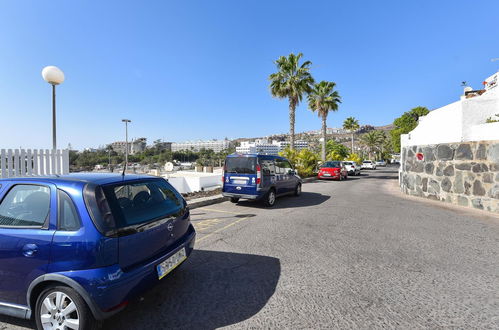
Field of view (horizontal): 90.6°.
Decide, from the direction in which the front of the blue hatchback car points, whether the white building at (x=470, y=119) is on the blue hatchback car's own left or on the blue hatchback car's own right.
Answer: on the blue hatchback car's own right

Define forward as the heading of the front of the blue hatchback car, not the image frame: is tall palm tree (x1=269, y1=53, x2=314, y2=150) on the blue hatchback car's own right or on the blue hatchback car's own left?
on the blue hatchback car's own right

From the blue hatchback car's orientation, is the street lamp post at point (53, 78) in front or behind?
in front

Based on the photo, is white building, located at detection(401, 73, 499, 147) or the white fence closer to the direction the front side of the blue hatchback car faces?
the white fence

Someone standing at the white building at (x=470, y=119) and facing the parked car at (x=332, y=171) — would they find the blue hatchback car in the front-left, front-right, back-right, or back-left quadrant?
back-left

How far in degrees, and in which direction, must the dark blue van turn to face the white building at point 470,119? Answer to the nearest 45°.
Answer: approximately 45° to its right

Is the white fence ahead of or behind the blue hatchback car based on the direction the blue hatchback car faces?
ahead

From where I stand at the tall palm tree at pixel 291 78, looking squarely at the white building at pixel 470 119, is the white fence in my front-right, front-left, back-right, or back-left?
front-right

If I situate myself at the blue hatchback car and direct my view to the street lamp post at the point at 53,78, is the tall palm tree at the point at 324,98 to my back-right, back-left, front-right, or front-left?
front-right

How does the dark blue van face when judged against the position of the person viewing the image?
facing away from the viewer and to the right of the viewer

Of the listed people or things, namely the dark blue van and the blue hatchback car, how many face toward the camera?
0

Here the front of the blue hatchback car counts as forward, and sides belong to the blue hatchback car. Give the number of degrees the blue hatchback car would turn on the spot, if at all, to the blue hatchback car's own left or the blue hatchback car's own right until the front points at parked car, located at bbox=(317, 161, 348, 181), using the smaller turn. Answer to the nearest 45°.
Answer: approximately 90° to the blue hatchback car's own right

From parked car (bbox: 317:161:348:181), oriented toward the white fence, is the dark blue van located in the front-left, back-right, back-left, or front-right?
front-left

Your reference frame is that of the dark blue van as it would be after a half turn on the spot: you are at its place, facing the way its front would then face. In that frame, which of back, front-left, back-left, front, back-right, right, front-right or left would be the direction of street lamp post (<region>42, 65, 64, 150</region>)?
front-right

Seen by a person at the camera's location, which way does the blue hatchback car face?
facing away from the viewer and to the left of the viewer

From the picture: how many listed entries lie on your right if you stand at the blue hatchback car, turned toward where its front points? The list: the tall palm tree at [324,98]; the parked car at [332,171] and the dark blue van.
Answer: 3
